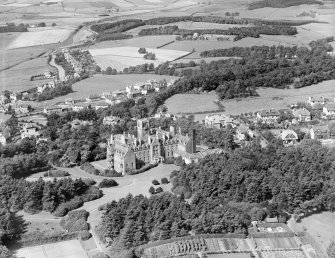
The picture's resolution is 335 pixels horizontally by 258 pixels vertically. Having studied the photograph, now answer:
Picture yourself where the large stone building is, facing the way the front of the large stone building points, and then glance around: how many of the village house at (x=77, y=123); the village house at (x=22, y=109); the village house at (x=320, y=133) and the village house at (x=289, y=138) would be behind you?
2

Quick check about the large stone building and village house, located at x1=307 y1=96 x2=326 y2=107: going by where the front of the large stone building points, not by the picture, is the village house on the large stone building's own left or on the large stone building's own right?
on the large stone building's own left

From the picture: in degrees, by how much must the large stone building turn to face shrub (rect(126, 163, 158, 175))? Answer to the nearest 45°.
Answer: approximately 45° to its right

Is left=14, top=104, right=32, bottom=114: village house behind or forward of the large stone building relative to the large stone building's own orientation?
behind

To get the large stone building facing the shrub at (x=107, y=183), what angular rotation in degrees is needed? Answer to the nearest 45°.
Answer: approximately 90° to its right

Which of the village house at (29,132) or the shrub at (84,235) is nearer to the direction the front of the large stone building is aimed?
the shrub

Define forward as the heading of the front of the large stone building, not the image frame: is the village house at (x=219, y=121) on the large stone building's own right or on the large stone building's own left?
on the large stone building's own left

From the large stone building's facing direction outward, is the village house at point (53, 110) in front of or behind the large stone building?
behind

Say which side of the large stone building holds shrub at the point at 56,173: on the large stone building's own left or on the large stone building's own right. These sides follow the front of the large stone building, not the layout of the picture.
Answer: on the large stone building's own right
